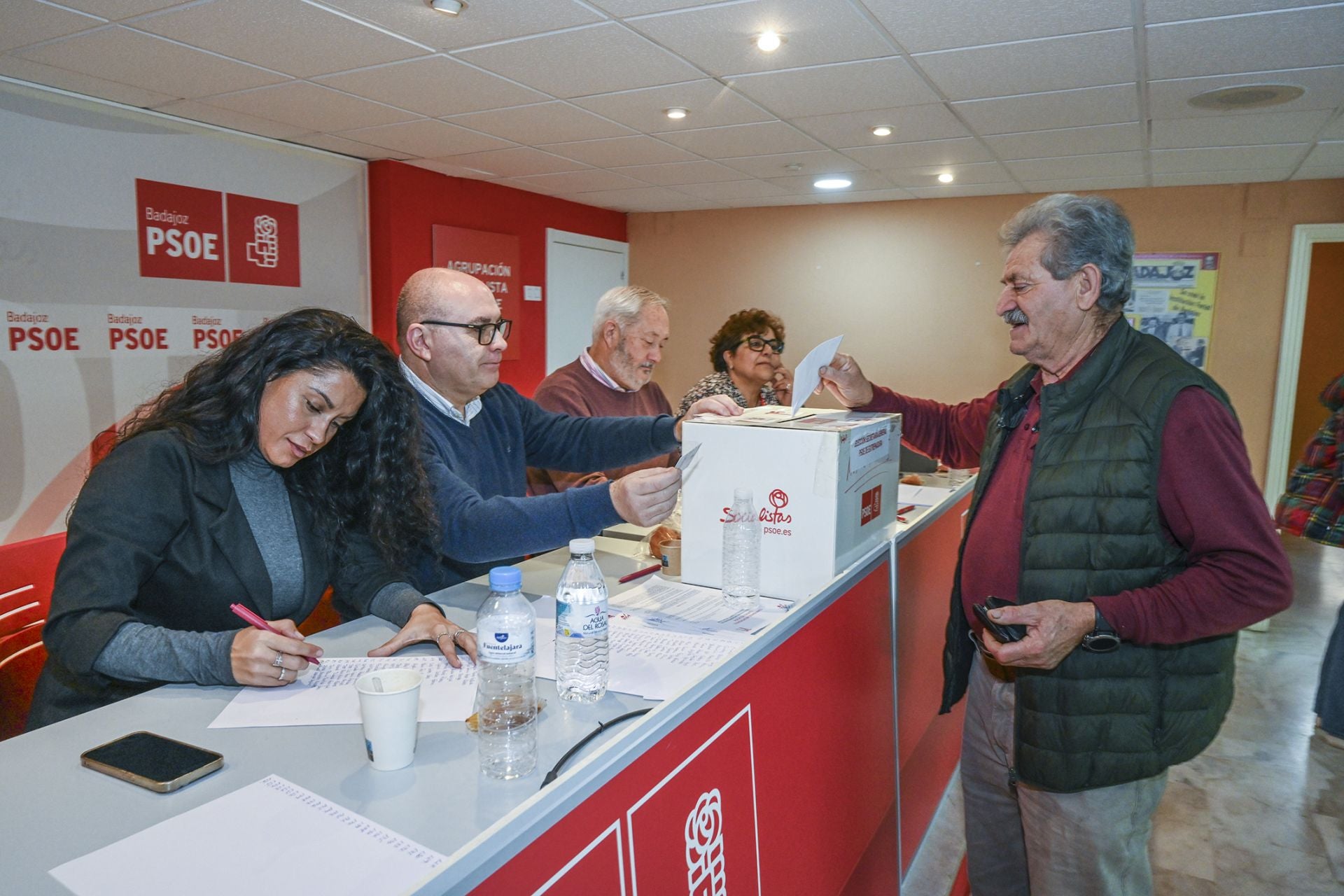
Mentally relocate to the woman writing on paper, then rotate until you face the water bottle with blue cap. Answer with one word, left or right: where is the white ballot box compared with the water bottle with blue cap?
left

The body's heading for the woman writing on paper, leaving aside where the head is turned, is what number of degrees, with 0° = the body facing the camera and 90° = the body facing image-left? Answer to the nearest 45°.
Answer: approximately 315°

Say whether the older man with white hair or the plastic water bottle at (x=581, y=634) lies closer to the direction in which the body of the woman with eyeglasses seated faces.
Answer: the plastic water bottle

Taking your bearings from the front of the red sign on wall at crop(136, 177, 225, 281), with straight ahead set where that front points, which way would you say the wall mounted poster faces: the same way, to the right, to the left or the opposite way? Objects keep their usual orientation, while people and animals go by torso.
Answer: to the right

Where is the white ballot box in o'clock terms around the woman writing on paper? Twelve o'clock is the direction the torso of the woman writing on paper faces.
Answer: The white ballot box is roughly at 11 o'clock from the woman writing on paper.

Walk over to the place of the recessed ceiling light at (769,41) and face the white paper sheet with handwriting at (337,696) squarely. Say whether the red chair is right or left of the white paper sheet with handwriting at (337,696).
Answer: right

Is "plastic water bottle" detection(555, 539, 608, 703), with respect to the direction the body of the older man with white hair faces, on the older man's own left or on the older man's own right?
on the older man's own right

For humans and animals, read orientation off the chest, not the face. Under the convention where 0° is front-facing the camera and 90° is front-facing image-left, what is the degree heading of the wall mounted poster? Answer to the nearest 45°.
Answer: approximately 0°

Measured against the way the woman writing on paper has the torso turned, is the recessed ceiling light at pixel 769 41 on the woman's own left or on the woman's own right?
on the woman's own left

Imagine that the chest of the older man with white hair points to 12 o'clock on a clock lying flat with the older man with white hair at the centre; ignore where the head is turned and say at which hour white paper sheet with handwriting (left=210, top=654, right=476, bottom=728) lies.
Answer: The white paper sheet with handwriting is roughly at 2 o'clock from the older man with white hair.
